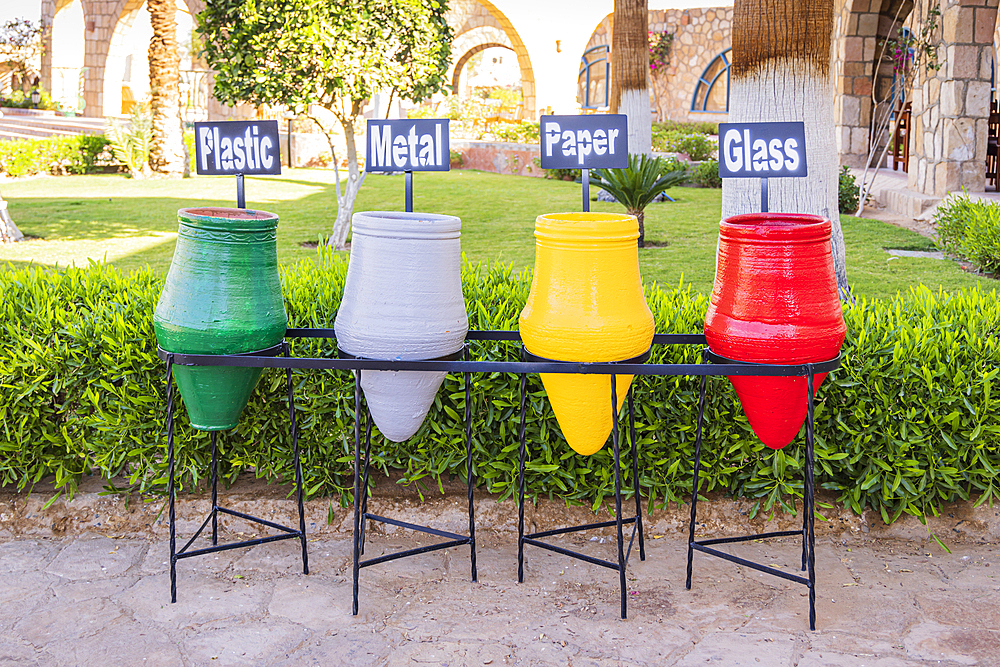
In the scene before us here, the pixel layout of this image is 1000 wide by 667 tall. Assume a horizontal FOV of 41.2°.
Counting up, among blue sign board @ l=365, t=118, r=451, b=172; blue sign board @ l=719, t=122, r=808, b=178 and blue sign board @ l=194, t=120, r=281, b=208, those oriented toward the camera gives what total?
3

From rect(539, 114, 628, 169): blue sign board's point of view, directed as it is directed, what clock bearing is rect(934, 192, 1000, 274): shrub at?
The shrub is roughly at 7 o'clock from the blue sign board.

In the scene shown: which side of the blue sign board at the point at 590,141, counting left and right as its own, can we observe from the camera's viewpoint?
front

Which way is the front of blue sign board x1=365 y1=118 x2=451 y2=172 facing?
toward the camera

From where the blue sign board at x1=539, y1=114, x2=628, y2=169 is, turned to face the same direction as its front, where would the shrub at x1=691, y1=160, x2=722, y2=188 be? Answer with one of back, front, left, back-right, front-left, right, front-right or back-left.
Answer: back

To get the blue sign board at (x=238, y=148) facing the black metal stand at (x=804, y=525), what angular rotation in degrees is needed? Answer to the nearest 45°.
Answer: approximately 45° to its left

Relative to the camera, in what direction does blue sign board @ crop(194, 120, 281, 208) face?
facing the viewer
